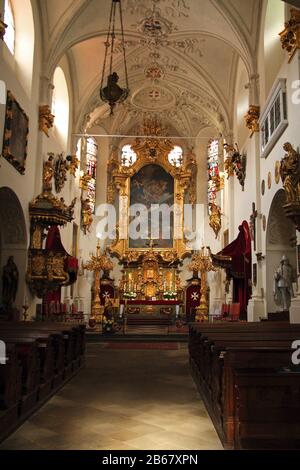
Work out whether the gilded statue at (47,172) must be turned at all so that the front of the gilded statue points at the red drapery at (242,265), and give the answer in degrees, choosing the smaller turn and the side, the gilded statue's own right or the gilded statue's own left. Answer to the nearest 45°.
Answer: approximately 45° to the gilded statue's own left

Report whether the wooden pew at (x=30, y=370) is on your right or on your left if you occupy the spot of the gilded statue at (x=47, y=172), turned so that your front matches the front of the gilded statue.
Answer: on your right

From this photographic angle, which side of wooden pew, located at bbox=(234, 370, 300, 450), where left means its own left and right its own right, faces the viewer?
back

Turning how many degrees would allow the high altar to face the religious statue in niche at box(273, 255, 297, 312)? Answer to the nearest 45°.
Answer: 0° — it already faces it

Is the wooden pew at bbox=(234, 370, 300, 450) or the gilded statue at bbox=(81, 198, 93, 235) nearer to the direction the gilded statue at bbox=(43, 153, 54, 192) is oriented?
the wooden pew
